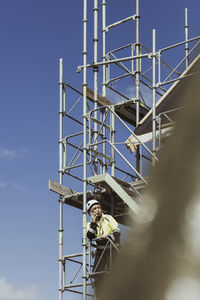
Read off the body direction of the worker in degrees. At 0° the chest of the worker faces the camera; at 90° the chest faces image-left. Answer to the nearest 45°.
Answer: approximately 45°
